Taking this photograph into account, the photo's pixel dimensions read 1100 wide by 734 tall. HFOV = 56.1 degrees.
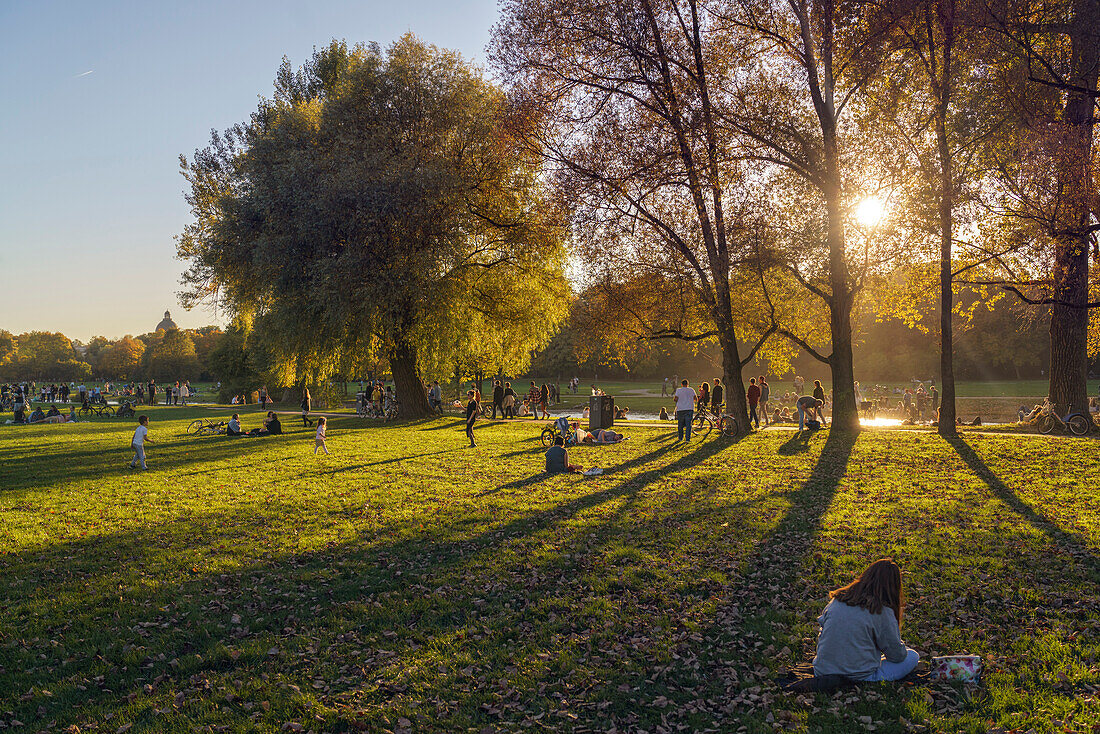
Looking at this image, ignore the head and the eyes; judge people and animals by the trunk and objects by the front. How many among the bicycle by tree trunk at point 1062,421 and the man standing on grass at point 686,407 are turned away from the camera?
1

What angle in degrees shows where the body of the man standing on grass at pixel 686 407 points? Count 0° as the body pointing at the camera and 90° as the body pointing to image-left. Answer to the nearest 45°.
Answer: approximately 180°

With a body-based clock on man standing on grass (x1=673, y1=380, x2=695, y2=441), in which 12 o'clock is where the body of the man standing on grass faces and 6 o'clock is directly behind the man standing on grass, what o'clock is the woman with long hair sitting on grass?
The woman with long hair sitting on grass is roughly at 6 o'clock from the man standing on grass.

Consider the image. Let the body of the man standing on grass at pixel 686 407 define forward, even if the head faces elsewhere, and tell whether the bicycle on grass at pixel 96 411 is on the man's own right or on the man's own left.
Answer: on the man's own left

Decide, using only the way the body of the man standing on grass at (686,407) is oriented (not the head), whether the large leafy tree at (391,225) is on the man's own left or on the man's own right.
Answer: on the man's own left

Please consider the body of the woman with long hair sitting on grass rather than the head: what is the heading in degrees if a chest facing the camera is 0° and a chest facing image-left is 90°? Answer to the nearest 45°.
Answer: approximately 225°

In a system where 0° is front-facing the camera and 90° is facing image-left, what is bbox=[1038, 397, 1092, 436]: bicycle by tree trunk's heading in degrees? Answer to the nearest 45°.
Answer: approximately 90°

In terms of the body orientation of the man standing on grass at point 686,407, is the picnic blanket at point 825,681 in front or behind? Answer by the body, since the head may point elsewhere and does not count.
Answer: behind

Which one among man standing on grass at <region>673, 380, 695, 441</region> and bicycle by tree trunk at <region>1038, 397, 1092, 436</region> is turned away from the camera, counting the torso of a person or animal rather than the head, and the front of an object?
the man standing on grass

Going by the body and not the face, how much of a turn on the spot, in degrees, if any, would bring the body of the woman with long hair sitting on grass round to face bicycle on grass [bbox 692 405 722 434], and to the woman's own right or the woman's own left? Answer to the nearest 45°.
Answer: approximately 45° to the woman's own left

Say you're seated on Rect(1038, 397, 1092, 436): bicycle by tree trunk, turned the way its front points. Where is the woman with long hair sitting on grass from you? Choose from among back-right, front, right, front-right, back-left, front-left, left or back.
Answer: left
